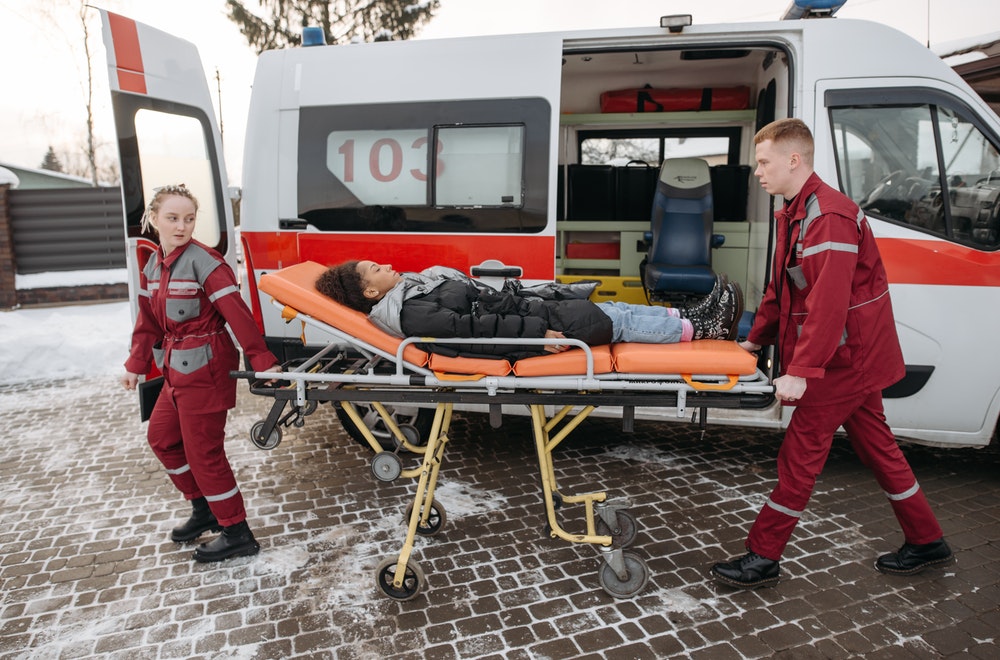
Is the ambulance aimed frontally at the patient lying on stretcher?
no

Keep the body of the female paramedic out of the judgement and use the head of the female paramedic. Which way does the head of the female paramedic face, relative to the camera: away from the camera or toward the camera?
toward the camera

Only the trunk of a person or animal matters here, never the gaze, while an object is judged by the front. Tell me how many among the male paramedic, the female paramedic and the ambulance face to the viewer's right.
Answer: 1

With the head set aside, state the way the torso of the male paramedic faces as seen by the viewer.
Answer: to the viewer's left

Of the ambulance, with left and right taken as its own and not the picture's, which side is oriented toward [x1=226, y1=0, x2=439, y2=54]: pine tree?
left

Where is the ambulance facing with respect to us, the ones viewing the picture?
facing to the right of the viewer

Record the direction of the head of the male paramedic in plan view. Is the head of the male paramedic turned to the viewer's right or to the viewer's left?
to the viewer's left

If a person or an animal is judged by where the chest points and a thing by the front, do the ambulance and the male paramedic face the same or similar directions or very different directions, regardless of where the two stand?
very different directions

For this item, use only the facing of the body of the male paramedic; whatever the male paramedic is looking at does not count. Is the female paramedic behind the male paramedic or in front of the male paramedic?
in front

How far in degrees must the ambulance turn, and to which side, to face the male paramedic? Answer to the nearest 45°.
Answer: approximately 45° to its right

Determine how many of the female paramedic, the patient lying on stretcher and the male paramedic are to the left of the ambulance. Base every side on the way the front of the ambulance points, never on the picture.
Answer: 0

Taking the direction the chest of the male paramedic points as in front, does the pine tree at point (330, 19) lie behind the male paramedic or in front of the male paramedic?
in front

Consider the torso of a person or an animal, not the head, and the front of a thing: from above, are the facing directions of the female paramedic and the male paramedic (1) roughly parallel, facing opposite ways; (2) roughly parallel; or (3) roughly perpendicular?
roughly perpendicular

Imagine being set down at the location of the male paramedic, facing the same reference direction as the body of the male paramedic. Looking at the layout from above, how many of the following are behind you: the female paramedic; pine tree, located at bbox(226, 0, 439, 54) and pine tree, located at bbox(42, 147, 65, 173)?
0

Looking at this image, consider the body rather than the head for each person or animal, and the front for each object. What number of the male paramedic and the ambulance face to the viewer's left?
1

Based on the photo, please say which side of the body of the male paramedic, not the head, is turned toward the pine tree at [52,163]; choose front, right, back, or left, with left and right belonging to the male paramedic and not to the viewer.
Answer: front

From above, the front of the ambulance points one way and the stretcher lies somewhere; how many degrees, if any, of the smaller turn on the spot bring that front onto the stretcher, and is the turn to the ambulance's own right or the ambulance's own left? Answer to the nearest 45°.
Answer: approximately 90° to the ambulance's own right

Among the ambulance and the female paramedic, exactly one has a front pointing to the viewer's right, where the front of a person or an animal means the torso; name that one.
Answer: the ambulance
